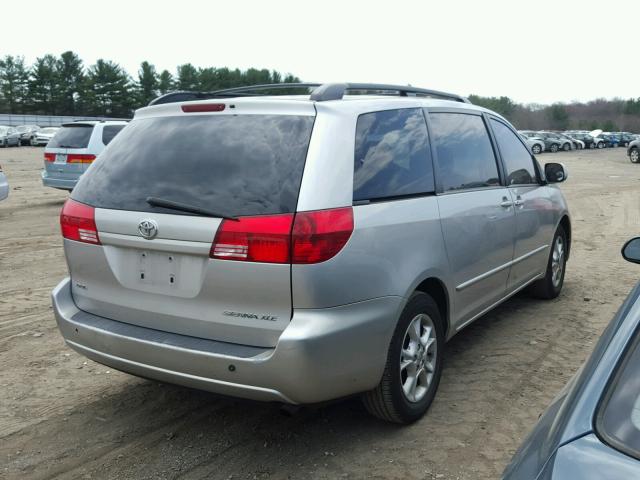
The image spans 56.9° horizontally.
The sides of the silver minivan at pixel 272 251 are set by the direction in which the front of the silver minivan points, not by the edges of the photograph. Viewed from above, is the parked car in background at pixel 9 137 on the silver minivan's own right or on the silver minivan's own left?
on the silver minivan's own left

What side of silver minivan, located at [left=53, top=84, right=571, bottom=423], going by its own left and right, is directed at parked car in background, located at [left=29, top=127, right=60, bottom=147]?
left

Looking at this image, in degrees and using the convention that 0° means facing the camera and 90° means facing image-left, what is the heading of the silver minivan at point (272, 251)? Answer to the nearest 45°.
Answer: approximately 225°

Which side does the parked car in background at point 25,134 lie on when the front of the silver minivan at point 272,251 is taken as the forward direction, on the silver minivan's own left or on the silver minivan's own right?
on the silver minivan's own left

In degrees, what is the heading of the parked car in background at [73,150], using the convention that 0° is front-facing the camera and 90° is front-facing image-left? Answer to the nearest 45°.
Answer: approximately 225°

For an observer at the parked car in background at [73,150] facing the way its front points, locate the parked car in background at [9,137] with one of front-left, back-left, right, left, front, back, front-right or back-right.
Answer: front-left
